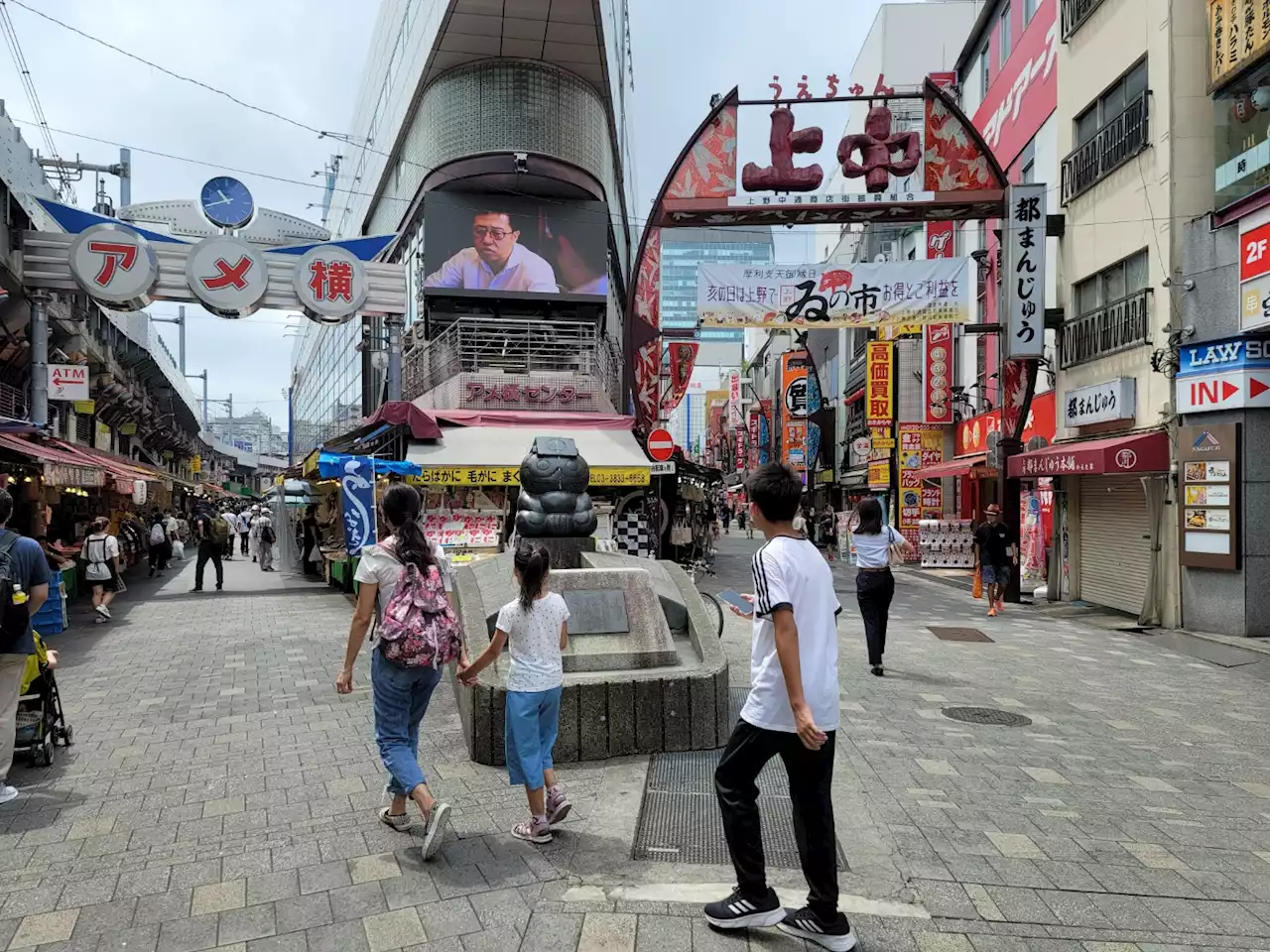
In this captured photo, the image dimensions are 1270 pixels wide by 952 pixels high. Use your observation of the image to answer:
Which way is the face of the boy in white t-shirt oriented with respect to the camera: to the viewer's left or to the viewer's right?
to the viewer's left

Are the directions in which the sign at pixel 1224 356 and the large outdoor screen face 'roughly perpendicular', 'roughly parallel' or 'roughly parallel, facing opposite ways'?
roughly perpendicular

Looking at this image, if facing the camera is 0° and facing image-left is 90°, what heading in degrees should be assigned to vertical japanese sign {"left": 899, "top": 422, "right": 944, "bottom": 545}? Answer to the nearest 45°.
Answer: approximately 0°

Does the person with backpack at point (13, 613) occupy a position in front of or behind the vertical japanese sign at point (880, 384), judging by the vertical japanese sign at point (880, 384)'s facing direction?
in front

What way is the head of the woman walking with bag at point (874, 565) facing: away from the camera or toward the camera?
away from the camera

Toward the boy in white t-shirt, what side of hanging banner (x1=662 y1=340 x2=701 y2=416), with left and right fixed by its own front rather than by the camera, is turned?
front

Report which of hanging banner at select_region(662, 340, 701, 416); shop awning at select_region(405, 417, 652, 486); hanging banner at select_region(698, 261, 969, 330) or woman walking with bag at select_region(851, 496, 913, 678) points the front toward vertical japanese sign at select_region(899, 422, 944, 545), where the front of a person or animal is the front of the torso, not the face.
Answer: the woman walking with bag

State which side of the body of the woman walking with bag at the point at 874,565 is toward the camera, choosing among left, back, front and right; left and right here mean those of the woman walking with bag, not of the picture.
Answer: back

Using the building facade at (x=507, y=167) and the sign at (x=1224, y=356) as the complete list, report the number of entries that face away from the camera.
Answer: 0
